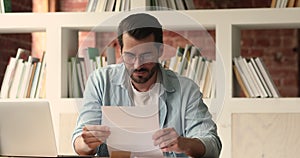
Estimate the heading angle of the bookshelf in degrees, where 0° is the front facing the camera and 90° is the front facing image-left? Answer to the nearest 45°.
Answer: approximately 0°

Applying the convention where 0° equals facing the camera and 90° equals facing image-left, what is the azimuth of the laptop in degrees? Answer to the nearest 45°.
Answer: approximately 180°

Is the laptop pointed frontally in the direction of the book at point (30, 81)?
yes

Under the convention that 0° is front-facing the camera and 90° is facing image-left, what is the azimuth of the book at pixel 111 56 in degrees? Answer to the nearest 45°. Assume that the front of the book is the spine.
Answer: approximately 0°
